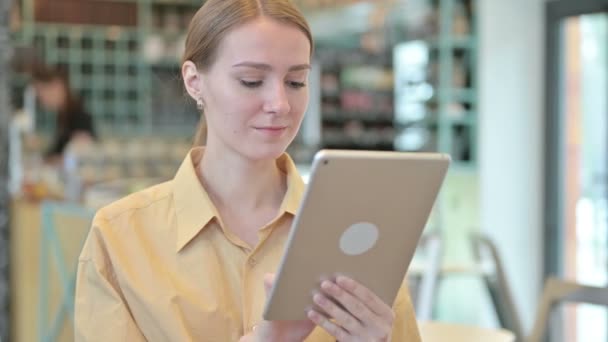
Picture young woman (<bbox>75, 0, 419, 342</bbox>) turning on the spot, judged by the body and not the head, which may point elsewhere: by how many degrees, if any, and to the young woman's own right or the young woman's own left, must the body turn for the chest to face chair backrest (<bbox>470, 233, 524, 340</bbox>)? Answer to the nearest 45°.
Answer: approximately 90° to the young woman's own left

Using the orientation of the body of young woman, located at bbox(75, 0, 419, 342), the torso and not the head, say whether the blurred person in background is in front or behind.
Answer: behind

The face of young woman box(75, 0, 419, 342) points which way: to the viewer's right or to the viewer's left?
to the viewer's right

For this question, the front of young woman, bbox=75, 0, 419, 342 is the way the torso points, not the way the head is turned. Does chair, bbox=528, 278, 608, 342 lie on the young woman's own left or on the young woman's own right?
on the young woman's own left
